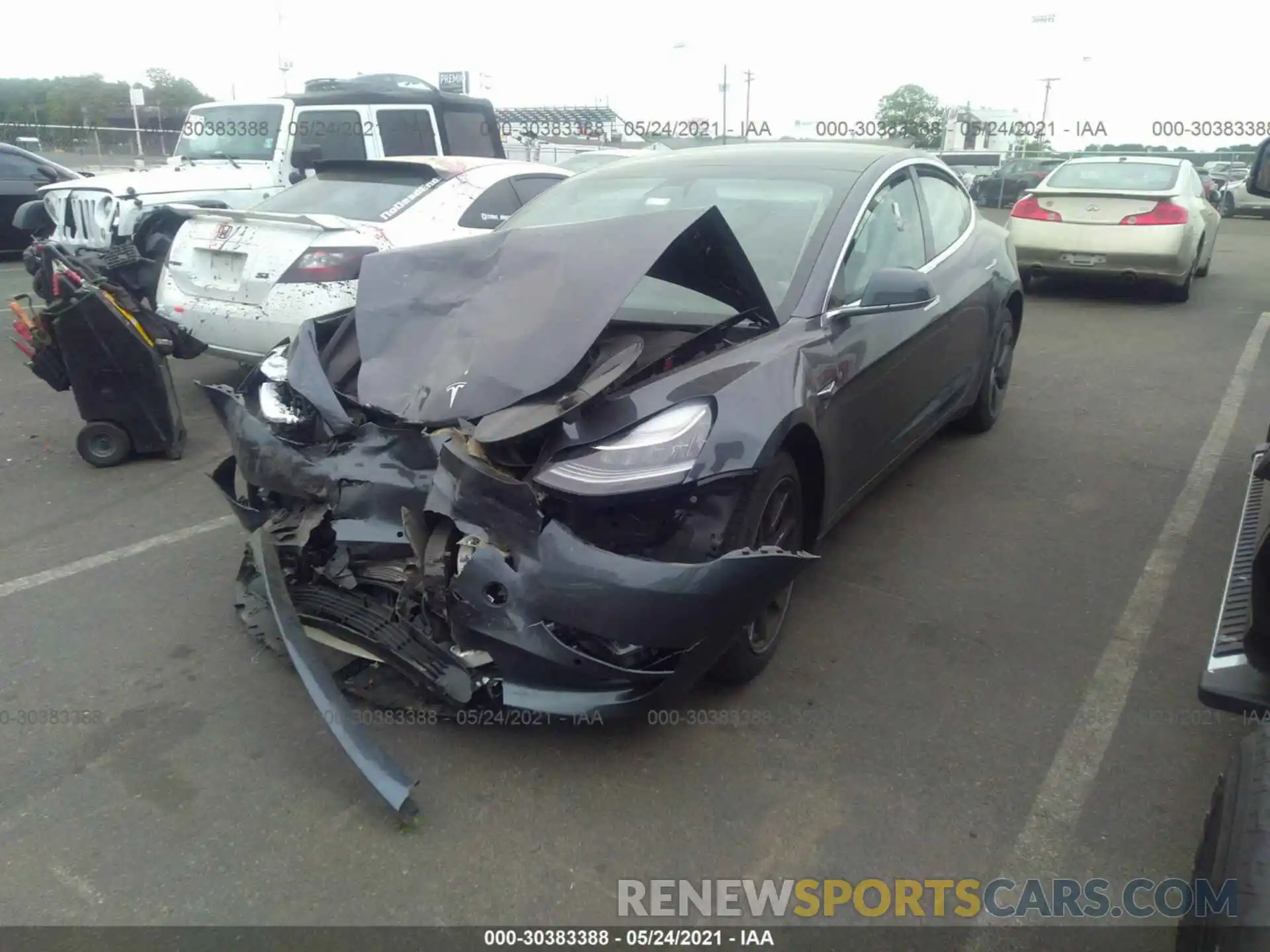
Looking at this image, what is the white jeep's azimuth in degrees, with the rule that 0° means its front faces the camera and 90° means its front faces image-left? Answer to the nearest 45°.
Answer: approximately 45°

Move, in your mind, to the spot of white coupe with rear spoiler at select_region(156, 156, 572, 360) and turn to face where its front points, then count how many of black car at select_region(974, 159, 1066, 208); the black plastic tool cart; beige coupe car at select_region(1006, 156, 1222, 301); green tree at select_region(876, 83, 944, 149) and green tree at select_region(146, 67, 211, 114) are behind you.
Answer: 1

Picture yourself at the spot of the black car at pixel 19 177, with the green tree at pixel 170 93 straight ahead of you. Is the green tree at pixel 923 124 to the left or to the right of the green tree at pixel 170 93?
right

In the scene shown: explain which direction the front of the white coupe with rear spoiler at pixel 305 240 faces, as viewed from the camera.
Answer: facing away from the viewer and to the right of the viewer

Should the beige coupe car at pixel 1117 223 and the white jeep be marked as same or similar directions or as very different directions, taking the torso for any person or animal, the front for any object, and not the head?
very different directions

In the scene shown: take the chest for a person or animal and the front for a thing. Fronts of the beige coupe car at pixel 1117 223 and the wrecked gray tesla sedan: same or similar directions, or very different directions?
very different directions

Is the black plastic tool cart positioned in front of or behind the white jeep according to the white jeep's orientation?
in front

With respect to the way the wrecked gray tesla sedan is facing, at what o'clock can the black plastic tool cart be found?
The black plastic tool cart is roughly at 3 o'clock from the wrecked gray tesla sedan.

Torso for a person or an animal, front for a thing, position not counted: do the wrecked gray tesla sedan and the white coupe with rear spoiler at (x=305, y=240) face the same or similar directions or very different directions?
very different directions

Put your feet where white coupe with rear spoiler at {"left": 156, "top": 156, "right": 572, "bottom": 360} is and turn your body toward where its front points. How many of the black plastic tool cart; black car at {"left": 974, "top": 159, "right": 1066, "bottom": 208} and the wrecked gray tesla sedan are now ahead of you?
1

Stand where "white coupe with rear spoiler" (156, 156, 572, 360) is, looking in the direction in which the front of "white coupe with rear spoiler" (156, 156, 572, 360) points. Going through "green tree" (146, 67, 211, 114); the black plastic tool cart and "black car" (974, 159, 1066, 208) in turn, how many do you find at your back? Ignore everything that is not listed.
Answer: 1

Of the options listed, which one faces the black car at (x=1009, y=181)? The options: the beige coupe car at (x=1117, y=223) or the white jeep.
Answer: the beige coupe car

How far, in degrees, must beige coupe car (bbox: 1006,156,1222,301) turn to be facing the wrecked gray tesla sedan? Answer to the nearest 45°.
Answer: approximately 180°

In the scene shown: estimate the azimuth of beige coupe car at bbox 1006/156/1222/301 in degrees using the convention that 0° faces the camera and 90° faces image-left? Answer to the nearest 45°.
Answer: approximately 180°

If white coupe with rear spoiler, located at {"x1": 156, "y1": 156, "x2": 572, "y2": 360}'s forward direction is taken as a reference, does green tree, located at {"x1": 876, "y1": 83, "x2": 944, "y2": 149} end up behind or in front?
in front

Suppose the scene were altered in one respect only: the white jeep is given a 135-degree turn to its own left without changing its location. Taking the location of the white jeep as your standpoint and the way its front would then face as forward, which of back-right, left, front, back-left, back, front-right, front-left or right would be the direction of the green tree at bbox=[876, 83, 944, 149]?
front-left

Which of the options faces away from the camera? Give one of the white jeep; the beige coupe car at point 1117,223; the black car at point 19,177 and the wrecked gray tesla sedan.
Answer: the beige coupe car

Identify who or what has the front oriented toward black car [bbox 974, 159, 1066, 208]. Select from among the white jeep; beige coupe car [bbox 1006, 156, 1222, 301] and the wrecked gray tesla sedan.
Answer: the beige coupe car
